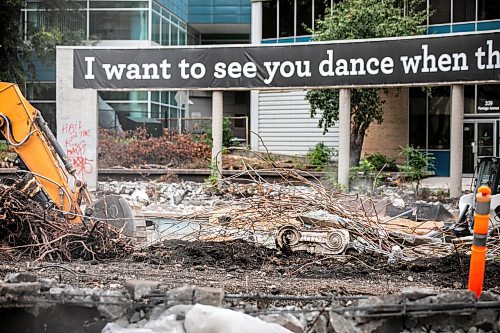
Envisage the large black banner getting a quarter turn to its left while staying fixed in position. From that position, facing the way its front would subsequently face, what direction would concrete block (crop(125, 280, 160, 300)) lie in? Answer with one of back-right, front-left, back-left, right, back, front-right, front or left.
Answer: right

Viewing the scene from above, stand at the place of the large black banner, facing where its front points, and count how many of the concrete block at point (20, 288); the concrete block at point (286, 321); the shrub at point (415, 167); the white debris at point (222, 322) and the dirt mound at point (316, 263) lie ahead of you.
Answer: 4

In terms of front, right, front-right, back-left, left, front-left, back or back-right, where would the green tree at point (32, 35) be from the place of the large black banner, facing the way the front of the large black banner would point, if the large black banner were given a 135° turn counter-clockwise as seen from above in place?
left

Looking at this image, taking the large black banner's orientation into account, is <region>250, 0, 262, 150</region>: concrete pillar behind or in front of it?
behind

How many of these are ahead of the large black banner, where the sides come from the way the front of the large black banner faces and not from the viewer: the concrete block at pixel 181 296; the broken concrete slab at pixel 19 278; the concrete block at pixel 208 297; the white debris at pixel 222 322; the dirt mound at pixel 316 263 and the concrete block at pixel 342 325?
6

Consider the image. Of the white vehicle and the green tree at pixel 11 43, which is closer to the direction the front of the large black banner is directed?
the white vehicle

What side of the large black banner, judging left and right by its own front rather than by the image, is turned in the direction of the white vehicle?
left

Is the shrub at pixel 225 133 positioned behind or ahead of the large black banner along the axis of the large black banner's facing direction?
behind

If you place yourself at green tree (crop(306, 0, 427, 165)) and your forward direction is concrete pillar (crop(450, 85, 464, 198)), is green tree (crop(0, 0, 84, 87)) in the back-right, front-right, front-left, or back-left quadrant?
back-right

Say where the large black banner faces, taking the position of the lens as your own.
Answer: facing the viewer

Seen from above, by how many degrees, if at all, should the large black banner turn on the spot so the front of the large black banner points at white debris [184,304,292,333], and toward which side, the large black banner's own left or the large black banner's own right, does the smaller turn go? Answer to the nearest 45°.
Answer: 0° — it already faces it

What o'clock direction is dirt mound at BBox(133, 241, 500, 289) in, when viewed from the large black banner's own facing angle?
The dirt mound is roughly at 12 o'clock from the large black banner.

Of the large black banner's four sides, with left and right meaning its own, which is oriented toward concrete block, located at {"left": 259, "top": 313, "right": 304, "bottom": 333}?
front

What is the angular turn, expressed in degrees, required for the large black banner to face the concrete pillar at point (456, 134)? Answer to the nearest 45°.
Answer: approximately 90° to its left

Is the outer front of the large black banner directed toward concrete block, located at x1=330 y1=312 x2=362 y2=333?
yes

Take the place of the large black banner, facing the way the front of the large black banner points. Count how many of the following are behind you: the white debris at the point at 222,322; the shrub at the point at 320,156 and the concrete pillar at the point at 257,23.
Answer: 2

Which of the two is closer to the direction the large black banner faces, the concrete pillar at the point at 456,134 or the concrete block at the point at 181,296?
the concrete block

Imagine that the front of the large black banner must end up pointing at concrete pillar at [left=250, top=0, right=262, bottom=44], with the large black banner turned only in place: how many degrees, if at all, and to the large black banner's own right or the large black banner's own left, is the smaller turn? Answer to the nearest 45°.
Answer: approximately 180°

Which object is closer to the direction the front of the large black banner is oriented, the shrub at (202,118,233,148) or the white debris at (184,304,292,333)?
the white debris
